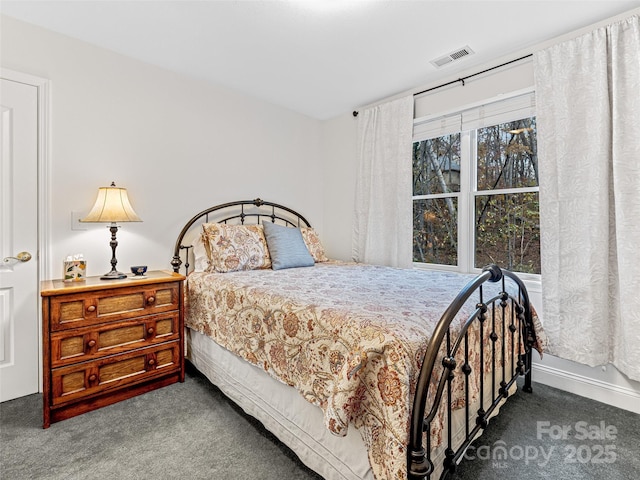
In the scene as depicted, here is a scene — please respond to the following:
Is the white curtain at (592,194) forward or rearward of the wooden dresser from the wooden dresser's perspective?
forward

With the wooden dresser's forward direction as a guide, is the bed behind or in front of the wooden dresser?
in front

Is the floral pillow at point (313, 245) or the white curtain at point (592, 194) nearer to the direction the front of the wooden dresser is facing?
the white curtain

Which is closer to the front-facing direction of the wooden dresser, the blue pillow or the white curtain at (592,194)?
the white curtain

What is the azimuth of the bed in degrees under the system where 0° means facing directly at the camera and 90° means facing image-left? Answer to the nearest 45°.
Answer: approximately 315°

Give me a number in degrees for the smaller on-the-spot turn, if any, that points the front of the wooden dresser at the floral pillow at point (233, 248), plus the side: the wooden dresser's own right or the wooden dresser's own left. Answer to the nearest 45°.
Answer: approximately 45° to the wooden dresser's own left

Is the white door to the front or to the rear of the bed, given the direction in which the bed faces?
to the rear

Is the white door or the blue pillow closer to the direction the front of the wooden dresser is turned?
the blue pillow

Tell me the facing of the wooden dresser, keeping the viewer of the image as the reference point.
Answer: facing the viewer and to the right of the viewer

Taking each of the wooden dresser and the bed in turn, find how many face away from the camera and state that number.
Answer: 0

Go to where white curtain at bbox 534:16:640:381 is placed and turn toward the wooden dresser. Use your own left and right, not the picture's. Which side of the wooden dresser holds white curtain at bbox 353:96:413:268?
right

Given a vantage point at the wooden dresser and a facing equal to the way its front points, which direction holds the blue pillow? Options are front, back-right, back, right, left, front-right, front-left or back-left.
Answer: front-left
